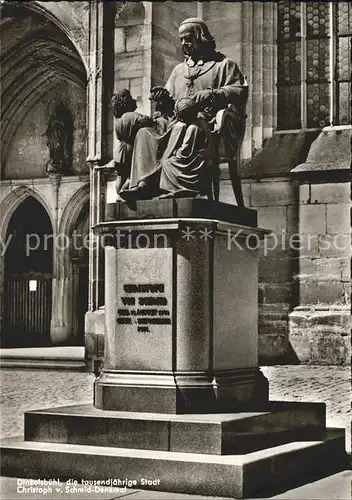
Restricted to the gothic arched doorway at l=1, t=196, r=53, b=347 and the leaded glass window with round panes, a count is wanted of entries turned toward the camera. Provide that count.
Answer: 2

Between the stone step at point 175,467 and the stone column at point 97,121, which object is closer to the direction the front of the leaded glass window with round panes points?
the stone step

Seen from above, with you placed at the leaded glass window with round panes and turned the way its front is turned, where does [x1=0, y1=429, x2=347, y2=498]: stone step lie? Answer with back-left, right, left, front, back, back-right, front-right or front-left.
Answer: front

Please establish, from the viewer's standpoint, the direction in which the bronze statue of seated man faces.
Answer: facing the viewer and to the left of the viewer

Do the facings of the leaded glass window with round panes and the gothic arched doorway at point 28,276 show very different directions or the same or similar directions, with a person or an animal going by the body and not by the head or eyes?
same or similar directions

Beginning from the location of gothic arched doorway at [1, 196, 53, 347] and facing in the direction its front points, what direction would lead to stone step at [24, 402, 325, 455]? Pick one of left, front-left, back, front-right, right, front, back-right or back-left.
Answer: front

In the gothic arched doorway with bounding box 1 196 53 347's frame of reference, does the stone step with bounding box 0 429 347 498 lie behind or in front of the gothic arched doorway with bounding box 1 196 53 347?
in front

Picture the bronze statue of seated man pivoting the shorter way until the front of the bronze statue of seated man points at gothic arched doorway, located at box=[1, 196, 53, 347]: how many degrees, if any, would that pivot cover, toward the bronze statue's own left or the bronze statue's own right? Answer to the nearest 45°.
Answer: approximately 135° to the bronze statue's own right

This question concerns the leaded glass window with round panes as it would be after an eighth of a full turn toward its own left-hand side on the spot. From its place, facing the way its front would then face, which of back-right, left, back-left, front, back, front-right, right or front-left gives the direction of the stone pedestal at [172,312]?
front-right

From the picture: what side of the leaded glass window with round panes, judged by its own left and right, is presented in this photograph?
front

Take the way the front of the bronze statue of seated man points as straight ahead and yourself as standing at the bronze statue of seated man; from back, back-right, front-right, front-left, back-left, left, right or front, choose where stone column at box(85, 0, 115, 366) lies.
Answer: back-right

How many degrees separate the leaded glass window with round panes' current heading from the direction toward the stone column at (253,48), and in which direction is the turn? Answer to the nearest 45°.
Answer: approximately 90° to its right

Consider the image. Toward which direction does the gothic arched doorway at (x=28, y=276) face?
toward the camera

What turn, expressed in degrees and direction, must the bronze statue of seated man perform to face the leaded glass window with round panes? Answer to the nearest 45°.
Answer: approximately 135° to its right
